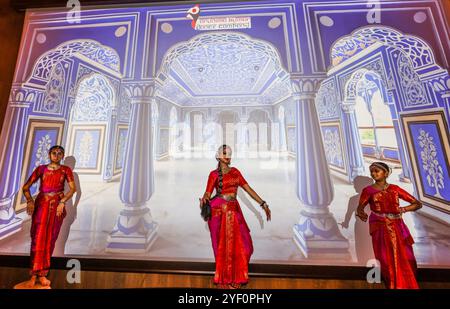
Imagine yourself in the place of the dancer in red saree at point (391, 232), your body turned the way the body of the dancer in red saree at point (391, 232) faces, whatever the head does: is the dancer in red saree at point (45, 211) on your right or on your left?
on your right

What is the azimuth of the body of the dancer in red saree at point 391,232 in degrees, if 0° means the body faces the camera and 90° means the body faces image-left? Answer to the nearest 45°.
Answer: approximately 0°

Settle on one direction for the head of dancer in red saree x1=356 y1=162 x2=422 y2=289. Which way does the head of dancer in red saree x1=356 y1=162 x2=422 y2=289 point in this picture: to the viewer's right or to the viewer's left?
to the viewer's left

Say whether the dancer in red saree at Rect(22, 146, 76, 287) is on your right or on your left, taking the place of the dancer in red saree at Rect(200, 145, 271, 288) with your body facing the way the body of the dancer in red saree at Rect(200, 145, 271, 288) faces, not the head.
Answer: on your right

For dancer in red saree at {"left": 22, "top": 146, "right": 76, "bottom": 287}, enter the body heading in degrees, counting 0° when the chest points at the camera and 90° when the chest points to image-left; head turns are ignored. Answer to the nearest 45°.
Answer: approximately 0°

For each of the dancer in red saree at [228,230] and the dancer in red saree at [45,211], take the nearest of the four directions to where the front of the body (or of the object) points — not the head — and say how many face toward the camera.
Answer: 2
